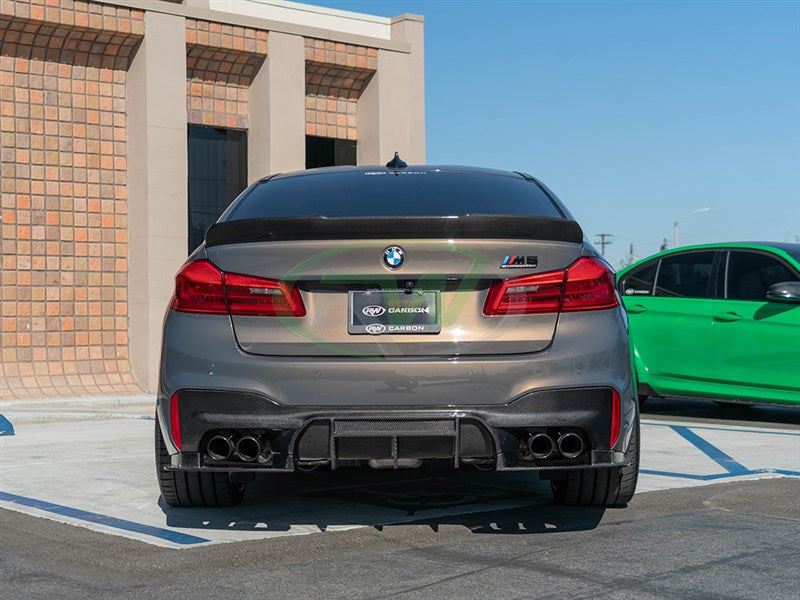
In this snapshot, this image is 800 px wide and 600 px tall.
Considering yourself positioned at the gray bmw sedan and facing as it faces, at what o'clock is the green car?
The green car is roughly at 1 o'clock from the gray bmw sedan.

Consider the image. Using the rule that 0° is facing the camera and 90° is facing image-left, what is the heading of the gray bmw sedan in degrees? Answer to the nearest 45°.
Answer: approximately 180°
